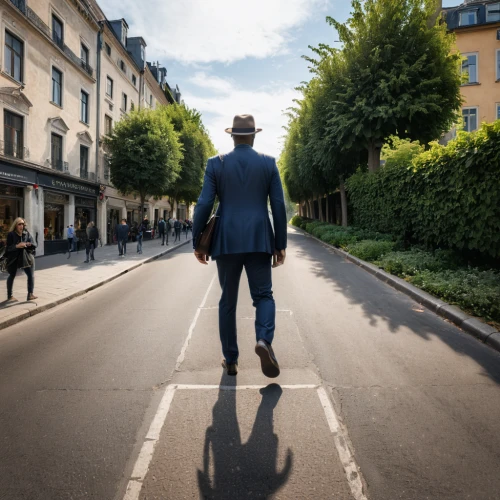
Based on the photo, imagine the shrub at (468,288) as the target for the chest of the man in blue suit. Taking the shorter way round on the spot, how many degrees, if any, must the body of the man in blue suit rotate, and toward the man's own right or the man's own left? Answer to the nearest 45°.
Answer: approximately 45° to the man's own right

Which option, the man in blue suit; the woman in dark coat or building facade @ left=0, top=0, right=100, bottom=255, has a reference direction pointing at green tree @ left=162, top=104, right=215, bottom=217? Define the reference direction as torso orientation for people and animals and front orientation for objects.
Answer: the man in blue suit

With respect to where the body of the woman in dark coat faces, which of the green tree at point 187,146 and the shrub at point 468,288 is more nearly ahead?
the shrub

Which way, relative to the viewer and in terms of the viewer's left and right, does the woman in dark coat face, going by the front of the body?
facing the viewer and to the right of the viewer

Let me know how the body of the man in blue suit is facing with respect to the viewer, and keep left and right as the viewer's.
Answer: facing away from the viewer

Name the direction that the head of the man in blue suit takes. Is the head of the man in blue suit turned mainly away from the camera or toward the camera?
away from the camera

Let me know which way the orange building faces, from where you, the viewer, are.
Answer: facing the viewer and to the left of the viewer

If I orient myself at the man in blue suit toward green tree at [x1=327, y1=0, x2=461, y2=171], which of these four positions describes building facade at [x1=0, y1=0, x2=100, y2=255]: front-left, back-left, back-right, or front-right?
front-left

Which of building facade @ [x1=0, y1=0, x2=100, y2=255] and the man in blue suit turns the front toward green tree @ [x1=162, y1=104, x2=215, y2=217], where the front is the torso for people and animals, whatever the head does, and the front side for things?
the man in blue suit

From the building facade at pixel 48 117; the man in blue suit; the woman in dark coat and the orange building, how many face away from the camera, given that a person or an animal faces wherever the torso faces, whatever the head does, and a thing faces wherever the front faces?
1

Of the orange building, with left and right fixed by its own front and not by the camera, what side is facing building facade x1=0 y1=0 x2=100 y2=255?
front

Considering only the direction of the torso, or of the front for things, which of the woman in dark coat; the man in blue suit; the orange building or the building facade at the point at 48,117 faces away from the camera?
the man in blue suit

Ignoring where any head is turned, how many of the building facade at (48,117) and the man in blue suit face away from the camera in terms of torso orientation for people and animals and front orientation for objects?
1

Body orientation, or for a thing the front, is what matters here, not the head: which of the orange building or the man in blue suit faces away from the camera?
the man in blue suit
